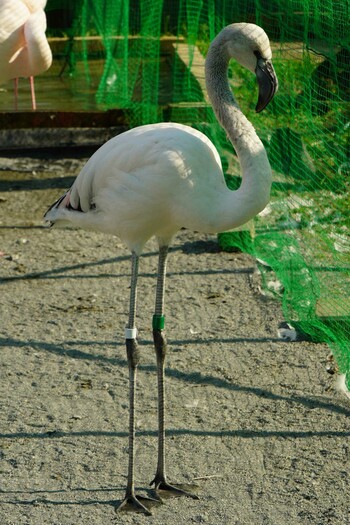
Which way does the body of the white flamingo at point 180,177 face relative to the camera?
to the viewer's right

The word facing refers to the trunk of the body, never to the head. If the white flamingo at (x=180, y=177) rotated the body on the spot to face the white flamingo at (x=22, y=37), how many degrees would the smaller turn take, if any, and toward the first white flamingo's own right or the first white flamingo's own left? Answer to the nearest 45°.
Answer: approximately 90° to the first white flamingo's own left
